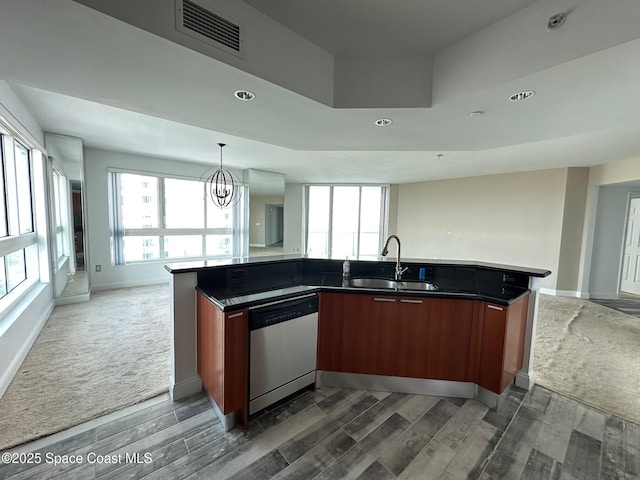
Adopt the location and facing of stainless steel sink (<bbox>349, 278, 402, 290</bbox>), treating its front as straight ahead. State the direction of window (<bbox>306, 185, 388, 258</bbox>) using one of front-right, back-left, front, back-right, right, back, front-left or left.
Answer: back

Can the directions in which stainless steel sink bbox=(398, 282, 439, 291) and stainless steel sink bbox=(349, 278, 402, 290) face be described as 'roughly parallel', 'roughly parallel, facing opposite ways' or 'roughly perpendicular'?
roughly parallel

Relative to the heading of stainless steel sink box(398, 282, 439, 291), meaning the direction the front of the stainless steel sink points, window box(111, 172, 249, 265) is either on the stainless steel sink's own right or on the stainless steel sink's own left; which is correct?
on the stainless steel sink's own right

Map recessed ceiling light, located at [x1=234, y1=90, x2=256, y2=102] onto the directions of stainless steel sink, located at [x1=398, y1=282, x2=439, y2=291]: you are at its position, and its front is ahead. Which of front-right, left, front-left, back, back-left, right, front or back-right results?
front-right

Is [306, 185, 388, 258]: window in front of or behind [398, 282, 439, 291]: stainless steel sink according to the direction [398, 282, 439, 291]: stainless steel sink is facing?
behind

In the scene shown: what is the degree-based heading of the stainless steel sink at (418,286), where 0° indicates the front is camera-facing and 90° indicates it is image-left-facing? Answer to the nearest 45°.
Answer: approximately 0°

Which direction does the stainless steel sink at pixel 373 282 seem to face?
toward the camera

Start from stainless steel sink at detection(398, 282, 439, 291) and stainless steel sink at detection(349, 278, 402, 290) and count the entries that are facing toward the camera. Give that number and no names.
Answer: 2

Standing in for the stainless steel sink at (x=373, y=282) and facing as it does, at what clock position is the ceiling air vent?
The ceiling air vent is roughly at 1 o'clock from the stainless steel sink.

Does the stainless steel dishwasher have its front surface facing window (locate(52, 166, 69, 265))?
no

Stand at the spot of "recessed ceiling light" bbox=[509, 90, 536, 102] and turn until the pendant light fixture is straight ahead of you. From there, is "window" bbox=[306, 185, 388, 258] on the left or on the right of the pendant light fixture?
right

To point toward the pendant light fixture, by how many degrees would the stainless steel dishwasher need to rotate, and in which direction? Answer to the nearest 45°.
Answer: approximately 135° to its left

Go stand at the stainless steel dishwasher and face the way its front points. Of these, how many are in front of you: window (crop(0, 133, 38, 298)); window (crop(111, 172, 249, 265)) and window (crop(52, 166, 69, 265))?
0
